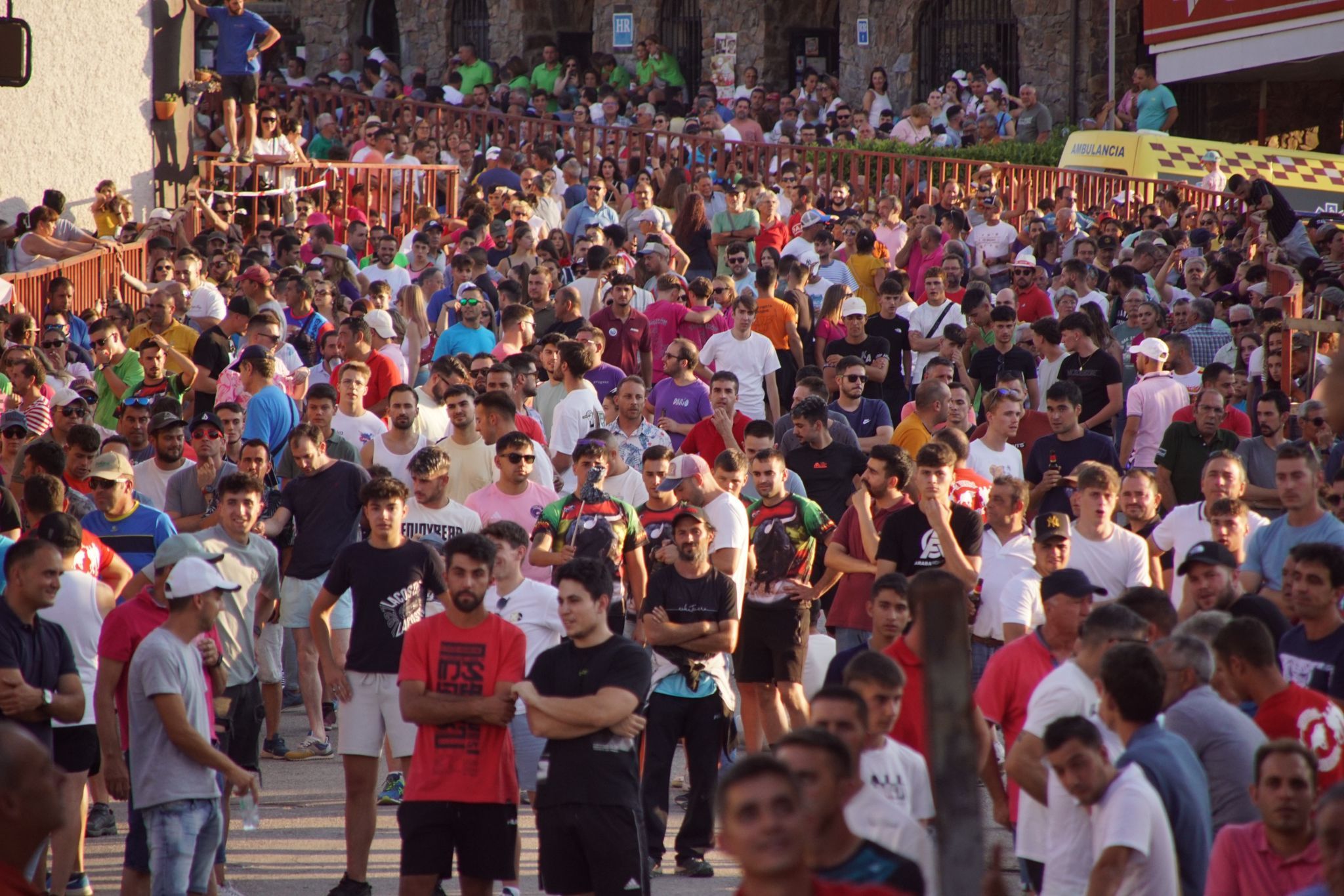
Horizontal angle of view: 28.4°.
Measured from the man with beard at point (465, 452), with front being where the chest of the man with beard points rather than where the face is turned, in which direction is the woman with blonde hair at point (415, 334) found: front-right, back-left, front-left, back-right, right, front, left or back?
back

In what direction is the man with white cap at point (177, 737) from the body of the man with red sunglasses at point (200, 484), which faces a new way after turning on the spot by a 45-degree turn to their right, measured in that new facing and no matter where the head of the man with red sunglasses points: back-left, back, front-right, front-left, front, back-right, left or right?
front-left

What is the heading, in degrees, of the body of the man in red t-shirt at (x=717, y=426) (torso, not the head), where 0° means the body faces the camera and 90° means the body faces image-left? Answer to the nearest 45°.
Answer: approximately 0°

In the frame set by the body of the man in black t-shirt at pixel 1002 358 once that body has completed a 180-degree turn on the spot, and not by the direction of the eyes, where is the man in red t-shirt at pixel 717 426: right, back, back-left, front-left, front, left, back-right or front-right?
back-left

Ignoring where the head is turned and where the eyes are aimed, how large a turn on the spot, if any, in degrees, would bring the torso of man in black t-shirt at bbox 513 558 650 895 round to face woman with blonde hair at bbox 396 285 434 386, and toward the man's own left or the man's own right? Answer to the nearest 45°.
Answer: approximately 135° to the man's own right

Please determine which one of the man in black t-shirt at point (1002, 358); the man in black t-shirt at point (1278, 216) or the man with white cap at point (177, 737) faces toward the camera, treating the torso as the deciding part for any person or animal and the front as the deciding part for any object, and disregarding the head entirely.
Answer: the man in black t-shirt at point (1002, 358)

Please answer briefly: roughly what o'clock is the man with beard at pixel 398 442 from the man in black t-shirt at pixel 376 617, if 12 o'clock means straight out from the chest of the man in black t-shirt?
The man with beard is roughly at 6 o'clock from the man in black t-shirt.
